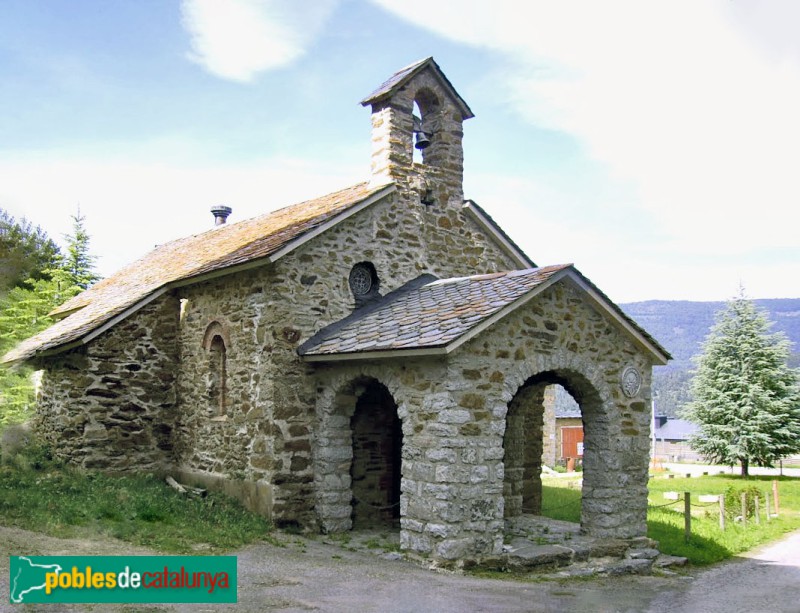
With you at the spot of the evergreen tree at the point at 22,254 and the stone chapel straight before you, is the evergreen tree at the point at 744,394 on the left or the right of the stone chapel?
left

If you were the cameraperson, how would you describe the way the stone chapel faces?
facing the viewer and to the right of the viewer

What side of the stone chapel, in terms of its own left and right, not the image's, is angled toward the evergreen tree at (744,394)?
left

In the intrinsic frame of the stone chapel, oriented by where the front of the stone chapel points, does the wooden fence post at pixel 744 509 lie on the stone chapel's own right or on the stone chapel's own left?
on the stone chapel's own left

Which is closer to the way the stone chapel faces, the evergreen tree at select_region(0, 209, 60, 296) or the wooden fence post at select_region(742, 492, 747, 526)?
the wooden fence post

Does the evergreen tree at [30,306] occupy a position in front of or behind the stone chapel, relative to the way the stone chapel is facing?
behind
